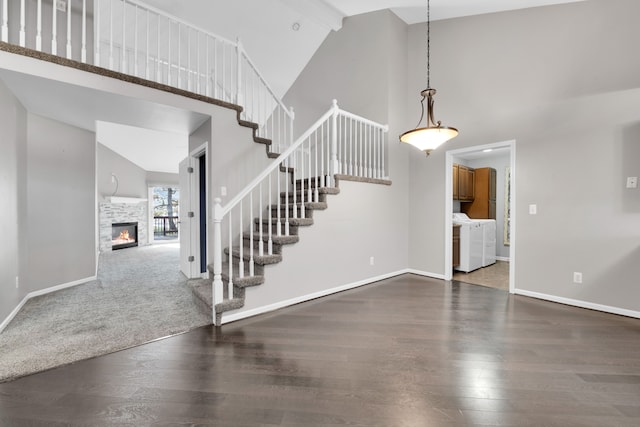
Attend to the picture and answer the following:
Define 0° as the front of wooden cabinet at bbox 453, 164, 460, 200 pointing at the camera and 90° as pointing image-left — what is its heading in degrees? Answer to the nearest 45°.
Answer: approximately 315°

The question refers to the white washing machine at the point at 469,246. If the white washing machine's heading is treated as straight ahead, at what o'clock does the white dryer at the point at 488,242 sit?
The white dryer is roughly at 8 o'clock from the white washing machine.

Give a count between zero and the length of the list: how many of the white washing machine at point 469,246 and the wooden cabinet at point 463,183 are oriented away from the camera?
0

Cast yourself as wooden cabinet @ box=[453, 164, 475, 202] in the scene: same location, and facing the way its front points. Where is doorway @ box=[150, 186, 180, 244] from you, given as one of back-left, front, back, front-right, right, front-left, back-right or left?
back-right

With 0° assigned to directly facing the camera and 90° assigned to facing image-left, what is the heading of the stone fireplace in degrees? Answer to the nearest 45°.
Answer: approximately 315°

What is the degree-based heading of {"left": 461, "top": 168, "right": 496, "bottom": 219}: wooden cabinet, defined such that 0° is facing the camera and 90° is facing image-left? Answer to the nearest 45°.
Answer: approximately 315°

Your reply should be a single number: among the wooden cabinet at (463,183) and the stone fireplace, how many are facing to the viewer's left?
0

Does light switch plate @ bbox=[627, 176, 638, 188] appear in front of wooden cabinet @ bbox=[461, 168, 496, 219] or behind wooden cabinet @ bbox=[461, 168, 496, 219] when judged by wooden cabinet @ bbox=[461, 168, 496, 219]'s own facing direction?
in front

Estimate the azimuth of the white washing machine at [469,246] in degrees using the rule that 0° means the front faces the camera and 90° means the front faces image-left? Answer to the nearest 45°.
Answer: approximately 315°
